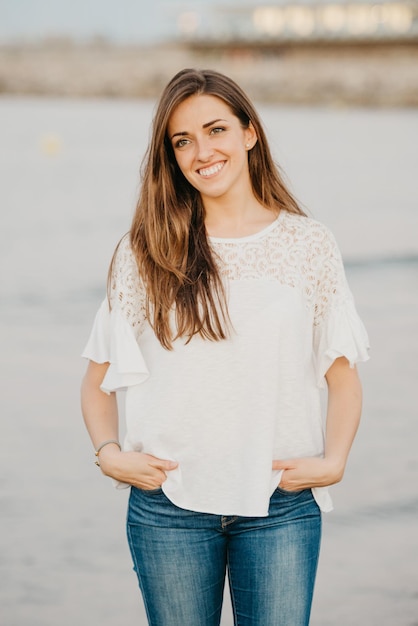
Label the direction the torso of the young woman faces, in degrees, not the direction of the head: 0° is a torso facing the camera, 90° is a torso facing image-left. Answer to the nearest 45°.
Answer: approximately 0°
